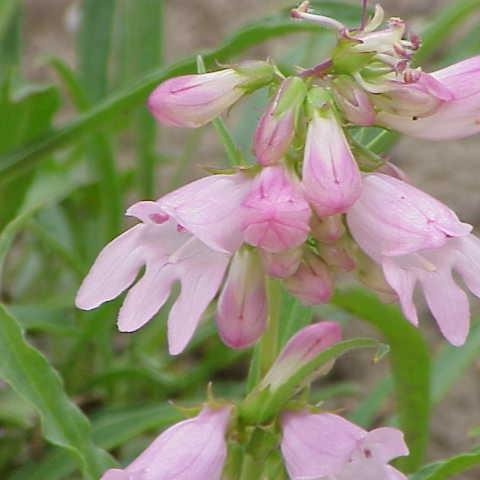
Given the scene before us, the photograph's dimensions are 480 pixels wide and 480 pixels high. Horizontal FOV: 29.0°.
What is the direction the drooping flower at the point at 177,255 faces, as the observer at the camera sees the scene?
facing the viewer and to the left of the viewer

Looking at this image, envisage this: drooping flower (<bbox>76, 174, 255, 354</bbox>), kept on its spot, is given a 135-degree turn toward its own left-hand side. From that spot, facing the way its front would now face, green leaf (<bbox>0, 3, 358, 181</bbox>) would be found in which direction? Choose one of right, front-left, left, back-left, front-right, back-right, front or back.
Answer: left
